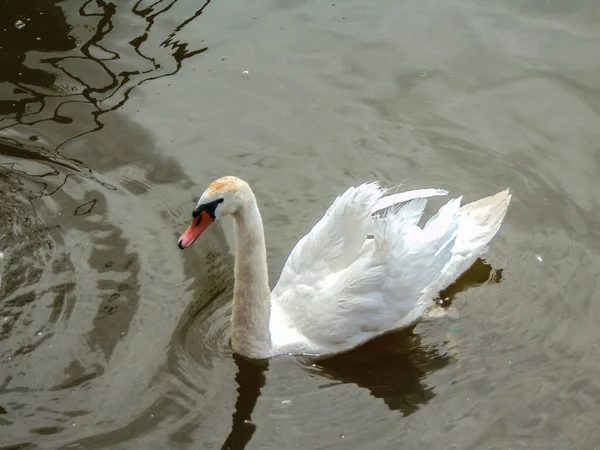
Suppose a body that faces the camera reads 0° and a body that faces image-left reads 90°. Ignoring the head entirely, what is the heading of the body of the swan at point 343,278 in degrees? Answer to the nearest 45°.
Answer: approximately 45°
